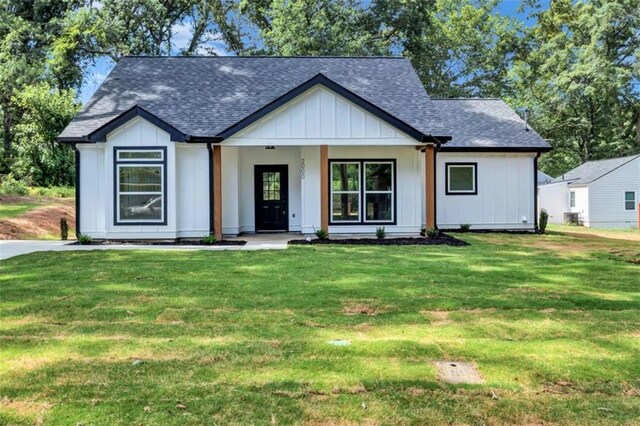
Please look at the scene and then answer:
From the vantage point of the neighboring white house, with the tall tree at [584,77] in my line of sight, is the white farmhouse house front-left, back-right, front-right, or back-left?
back-left

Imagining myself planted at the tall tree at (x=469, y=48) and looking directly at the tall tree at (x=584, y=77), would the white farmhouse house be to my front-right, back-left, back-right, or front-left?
back-right

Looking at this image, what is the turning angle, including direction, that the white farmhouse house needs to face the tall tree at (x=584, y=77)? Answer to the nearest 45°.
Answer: approximately 135° to its left

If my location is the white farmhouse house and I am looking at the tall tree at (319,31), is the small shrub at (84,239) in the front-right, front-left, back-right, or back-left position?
back-left

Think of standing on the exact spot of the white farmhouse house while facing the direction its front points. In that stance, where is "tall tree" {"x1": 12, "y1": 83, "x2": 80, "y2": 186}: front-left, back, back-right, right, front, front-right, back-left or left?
back-right

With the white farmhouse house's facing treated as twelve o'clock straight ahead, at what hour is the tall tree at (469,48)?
The tall tree is roughly at 7 o'clock from the white farmhouse house.

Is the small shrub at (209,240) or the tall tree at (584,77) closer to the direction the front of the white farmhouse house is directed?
the small shrub

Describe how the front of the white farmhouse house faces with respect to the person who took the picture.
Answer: facing the viewer

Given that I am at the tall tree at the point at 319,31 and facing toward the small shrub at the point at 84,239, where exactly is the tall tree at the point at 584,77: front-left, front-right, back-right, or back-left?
back-left

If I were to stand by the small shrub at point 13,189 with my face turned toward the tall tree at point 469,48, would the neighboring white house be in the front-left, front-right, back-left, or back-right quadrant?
front-right

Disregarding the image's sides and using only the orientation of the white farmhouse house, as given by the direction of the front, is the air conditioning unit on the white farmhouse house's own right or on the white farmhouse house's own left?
on the white farmhouse house's own left

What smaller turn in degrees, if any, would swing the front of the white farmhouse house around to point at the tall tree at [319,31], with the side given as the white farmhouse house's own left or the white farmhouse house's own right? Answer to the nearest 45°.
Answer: approximately 180°

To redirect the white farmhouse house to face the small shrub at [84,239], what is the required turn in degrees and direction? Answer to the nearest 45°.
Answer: approximately 90° to its right
